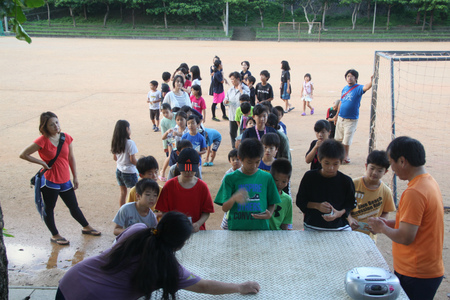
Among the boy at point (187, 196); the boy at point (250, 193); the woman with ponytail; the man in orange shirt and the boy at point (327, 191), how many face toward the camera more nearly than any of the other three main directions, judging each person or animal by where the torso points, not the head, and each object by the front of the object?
3

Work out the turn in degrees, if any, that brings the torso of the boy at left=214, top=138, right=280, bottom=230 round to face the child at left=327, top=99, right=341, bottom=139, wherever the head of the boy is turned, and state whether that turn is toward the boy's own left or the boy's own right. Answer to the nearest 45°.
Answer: approximately 180°

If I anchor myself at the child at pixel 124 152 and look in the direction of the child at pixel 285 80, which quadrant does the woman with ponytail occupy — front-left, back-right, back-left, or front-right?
back-right

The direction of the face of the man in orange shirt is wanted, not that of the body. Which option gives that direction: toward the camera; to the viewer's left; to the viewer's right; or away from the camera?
to the viewer's left

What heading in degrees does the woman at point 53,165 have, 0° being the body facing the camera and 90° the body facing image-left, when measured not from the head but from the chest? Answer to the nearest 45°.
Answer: approximately 315°

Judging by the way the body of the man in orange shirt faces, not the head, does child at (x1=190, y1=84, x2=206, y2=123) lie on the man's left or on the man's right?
on the man's right

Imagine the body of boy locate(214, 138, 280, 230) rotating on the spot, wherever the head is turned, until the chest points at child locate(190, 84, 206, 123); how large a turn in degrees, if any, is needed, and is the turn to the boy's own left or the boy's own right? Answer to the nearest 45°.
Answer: approximately 180°

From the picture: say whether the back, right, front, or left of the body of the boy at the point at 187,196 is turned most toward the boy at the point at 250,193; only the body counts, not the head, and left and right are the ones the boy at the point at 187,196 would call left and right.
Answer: left

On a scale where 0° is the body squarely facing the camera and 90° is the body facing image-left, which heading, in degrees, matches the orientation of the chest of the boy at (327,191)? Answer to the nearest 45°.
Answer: approximately 0°

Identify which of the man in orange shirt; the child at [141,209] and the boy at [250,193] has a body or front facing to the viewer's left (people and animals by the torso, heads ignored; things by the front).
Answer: the man in orange shirt

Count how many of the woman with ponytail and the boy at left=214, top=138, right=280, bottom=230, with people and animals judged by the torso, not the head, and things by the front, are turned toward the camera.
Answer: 1
